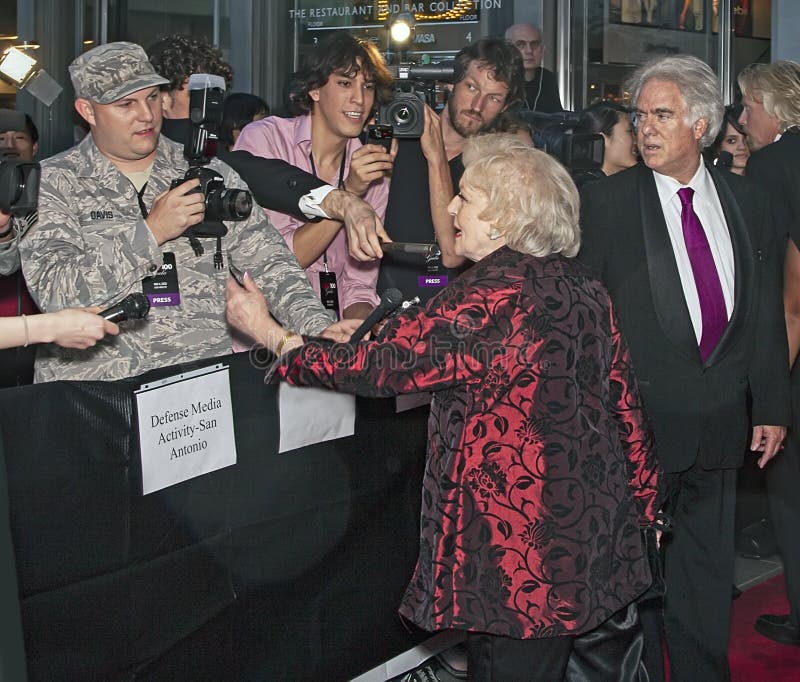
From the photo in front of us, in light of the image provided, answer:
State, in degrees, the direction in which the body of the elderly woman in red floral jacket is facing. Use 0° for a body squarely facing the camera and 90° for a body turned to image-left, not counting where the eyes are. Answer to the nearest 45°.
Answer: approximately 135°

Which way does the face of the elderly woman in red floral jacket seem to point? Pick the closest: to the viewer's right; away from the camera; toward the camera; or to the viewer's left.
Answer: to the viewer's left

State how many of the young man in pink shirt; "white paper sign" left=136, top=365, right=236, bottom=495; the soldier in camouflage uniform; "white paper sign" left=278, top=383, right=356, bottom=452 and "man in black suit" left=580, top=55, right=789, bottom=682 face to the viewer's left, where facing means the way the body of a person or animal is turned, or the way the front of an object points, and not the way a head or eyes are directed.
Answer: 0

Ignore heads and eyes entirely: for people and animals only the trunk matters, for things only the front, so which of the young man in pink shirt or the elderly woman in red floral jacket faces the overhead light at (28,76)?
the elderly woman in red floral jacket

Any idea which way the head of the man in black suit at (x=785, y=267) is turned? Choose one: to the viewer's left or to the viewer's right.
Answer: to the viewer's left

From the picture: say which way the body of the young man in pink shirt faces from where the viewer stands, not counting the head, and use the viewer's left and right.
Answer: facing the viewer and to the right of the viewer

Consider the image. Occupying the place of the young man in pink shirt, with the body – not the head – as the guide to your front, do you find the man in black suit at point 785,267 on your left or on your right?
on your left

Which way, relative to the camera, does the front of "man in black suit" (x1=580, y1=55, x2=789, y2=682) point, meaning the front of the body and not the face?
toward the camera

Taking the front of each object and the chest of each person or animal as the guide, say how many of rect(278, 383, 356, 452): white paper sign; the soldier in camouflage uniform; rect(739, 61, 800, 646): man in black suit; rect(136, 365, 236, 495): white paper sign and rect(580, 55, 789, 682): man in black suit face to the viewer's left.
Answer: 1

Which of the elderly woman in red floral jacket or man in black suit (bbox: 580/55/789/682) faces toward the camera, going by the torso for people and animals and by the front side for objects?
the man in black suit

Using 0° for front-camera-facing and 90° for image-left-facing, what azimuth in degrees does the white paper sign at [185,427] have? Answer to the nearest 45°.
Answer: approximately 315°

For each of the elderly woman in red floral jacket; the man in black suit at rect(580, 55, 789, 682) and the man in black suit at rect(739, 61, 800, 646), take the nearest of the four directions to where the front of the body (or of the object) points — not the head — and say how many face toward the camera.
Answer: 1

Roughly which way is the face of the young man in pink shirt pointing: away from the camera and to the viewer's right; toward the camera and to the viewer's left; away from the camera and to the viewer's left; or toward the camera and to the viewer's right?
toward the camera and to the viewer's right
